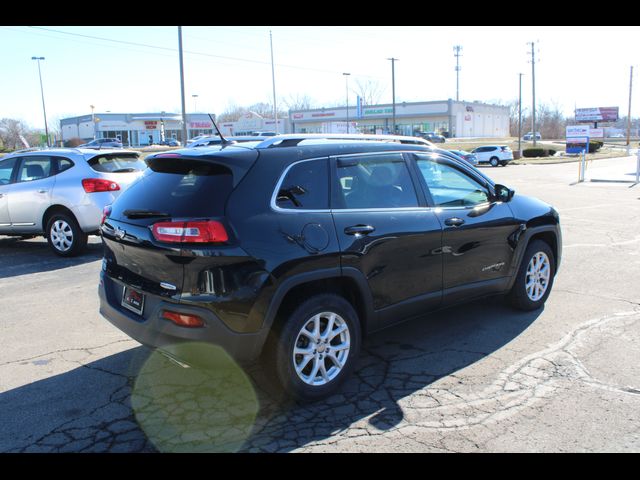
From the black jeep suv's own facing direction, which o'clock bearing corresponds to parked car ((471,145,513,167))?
The parked car is roughly at 11 o'clock from the black jeep suv.

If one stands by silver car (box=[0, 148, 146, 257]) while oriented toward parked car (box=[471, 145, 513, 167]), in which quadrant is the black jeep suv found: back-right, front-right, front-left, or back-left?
back-right

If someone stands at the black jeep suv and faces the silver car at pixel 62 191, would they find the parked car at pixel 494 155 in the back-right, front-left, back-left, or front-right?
front-right

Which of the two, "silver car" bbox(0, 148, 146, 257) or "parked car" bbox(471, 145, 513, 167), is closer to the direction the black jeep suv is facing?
the parked car

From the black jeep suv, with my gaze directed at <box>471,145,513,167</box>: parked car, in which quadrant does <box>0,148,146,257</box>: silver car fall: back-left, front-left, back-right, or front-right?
front-left

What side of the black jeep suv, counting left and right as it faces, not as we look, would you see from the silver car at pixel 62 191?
left

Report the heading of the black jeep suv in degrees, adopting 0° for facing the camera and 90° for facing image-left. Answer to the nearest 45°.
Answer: approximately 225°
